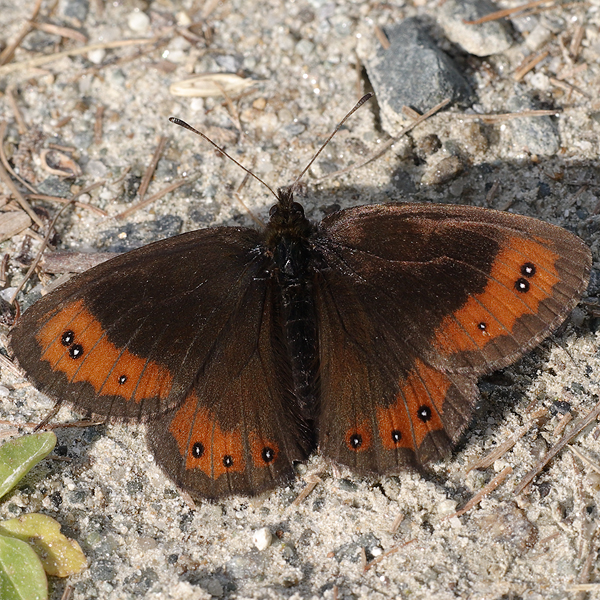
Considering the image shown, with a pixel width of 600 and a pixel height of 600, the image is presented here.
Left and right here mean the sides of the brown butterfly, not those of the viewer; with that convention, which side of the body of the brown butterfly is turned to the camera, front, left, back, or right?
back

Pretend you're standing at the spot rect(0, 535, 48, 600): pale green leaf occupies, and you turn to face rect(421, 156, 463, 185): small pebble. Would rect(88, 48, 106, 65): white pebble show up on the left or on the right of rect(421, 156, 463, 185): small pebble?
left

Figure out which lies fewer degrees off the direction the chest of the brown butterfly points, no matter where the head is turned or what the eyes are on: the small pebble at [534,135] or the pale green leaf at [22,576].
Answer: the small pebble

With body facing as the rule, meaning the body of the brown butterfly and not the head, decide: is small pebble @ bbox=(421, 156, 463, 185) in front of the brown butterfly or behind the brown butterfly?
in front

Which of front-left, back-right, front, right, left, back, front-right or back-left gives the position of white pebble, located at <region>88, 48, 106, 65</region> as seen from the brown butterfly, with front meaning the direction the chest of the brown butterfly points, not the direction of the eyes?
front-left

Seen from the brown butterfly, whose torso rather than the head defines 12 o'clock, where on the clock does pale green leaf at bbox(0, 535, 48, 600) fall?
The pale green leaf is roughly at 7 o'clock from the brown butterfly.

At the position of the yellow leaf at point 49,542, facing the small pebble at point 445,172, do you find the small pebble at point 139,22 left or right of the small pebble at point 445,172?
left

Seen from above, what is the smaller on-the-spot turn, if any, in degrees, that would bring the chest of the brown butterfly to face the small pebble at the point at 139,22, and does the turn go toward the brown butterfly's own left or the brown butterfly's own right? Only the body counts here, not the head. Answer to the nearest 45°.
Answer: approximately 45° to the brown butterfly's own left

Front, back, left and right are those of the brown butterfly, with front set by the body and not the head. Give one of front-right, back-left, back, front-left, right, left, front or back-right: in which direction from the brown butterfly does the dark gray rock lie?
front

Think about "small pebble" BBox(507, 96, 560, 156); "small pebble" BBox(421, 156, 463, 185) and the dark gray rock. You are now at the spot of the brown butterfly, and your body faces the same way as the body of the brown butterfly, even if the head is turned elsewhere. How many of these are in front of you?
3

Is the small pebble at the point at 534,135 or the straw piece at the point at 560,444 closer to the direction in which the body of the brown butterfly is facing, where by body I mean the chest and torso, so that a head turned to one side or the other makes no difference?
the small pebble

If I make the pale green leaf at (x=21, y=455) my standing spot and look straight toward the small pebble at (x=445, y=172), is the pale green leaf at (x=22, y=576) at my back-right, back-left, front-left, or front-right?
back-right

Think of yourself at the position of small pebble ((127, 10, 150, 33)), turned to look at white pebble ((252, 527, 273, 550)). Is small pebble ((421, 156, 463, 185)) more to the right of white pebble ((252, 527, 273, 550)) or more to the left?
left
